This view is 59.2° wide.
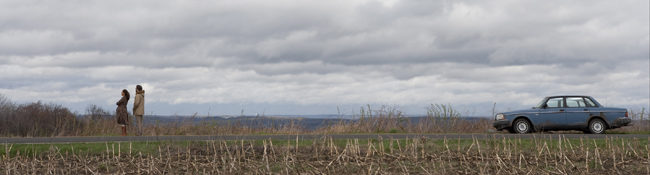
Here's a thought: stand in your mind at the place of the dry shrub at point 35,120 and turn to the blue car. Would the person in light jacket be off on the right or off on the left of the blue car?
right

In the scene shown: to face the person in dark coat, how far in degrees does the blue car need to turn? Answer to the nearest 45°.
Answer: approximately 45° to its left

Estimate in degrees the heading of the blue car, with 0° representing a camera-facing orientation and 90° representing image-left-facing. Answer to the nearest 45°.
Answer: approximately 90°

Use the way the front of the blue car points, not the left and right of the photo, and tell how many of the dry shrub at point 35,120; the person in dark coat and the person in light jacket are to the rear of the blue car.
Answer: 0

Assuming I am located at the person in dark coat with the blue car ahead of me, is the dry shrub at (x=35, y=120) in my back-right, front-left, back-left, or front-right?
back-left

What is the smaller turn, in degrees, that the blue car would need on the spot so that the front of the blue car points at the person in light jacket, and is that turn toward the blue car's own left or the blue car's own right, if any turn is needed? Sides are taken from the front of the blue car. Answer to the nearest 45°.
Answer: approximately 45° to the blue car's own left

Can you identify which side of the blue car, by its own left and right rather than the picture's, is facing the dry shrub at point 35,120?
front
